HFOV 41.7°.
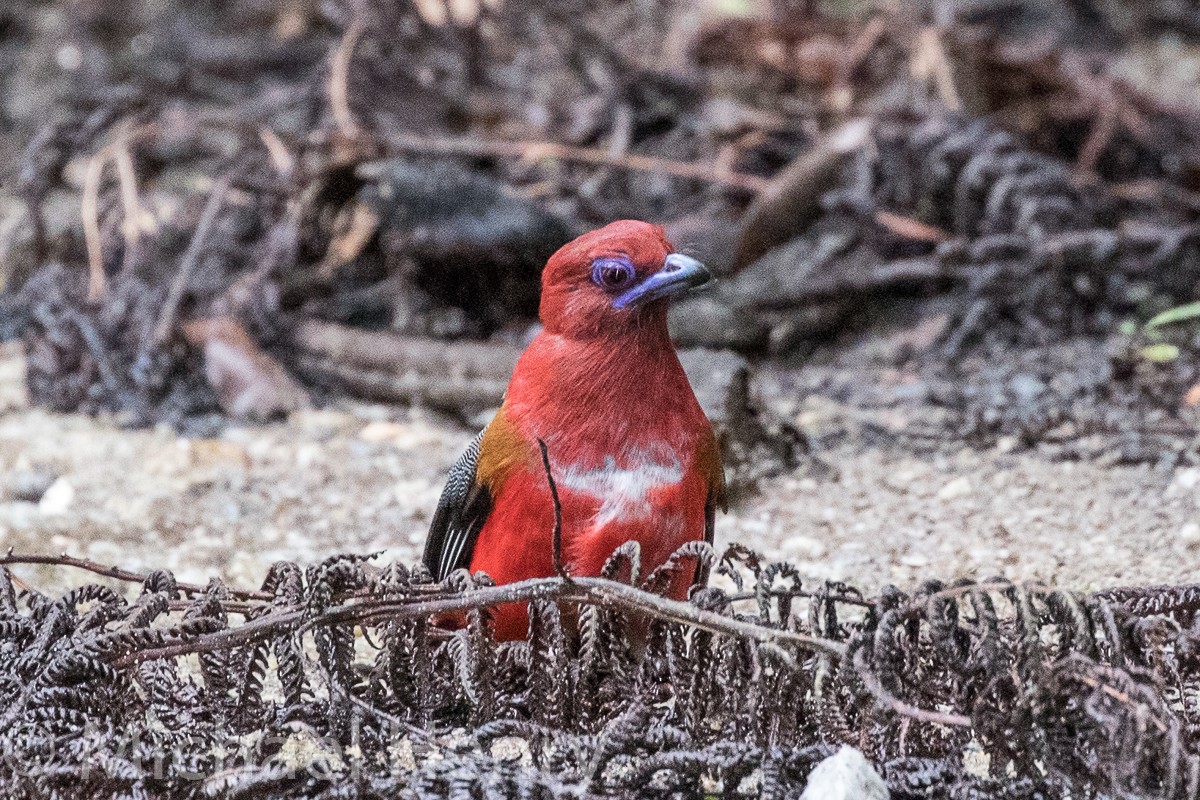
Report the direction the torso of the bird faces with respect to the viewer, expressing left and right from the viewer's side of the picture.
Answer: facing the viewer and to the right of the viewer

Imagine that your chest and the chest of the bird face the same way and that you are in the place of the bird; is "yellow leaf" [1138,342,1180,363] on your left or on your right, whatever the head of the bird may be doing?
on your left

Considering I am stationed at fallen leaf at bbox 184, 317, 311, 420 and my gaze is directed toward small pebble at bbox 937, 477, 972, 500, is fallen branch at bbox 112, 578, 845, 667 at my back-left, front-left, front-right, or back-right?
front-right

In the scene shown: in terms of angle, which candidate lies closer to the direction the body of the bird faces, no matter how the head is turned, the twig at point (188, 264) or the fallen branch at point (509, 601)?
the fallen branch

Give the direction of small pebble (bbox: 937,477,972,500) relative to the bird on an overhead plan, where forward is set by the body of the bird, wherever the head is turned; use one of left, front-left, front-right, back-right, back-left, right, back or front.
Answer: left

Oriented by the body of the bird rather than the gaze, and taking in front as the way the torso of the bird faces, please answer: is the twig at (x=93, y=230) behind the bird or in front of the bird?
behind

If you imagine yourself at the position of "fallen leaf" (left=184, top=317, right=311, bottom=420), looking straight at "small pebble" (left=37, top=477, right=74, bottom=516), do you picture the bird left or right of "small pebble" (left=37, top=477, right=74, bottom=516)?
left

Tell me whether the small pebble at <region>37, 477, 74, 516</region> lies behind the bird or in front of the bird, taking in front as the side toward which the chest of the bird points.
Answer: behind

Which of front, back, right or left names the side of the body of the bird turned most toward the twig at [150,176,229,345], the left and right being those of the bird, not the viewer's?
back
